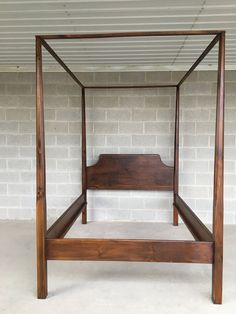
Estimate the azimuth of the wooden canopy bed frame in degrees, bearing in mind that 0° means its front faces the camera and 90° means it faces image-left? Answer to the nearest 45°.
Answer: approximately 0°
